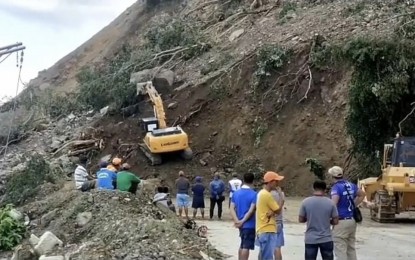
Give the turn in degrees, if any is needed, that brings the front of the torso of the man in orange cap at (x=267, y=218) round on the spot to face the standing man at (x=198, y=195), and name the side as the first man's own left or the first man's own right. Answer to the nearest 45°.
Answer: approximately 90° to the first man's own left

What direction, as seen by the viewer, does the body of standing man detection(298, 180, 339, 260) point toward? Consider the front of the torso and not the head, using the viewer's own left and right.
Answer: facing away from the viewer
